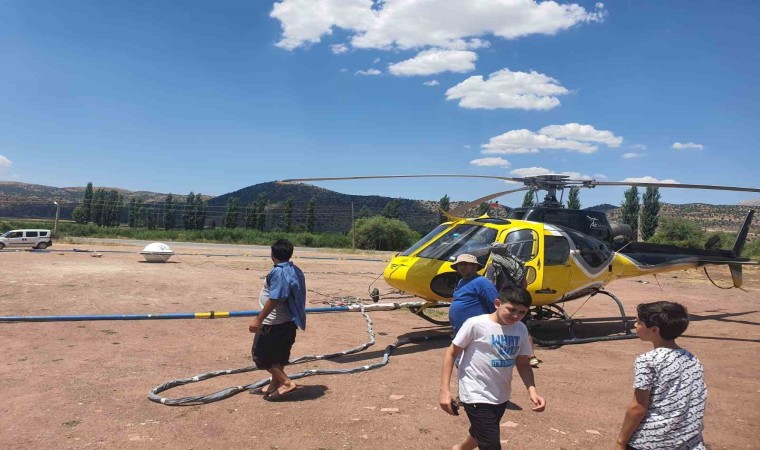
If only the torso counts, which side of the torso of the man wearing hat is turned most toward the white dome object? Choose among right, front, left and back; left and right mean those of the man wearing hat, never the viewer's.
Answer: right

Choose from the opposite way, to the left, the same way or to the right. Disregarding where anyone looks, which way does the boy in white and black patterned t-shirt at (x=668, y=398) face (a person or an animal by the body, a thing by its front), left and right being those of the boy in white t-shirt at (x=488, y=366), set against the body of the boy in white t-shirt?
the opposite way

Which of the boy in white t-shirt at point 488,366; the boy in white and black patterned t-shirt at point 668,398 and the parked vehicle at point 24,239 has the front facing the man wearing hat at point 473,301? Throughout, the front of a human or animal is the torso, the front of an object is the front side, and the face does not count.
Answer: the boy in white and black patterned t-shirt

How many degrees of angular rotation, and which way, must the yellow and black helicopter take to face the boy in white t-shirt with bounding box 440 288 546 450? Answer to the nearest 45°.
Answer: approximately 45° to its left

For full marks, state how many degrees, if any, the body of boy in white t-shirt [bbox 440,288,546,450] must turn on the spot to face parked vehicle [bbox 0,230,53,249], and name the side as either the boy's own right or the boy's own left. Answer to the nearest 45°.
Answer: approximately 180°

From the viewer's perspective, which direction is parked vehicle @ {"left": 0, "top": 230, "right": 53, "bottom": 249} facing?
to the viewer's left

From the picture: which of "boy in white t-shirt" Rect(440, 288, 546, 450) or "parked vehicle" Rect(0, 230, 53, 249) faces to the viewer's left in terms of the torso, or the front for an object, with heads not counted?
the parked vehicle

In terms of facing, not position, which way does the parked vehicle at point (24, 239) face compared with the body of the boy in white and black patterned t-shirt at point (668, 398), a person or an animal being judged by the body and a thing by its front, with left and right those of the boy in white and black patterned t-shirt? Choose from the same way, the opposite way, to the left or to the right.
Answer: to the left

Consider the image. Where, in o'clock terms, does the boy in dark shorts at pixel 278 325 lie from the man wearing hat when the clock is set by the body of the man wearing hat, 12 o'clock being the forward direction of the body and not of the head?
The boy in dark shorts is roughly at 2 o'clock from the man wearing hat.

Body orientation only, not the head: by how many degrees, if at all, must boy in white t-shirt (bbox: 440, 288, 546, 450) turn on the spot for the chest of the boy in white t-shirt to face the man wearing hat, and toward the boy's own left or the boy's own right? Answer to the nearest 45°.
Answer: approximately 135° to the boy's own left

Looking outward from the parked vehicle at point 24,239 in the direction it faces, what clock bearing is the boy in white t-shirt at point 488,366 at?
The boy in white t-shirt is roughly at 9 o'clock from the parked vehicle.
